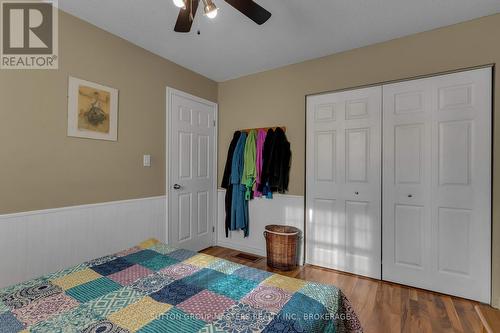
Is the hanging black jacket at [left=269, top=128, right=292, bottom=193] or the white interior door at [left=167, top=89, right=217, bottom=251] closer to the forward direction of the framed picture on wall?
the hanging black jacket

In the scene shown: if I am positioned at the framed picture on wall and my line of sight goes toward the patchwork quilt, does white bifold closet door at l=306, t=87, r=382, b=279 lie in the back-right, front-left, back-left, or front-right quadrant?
front-left

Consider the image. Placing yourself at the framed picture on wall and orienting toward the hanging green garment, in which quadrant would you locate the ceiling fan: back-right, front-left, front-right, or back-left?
front-right

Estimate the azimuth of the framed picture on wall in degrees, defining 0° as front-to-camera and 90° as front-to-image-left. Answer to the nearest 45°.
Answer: approximately 315°

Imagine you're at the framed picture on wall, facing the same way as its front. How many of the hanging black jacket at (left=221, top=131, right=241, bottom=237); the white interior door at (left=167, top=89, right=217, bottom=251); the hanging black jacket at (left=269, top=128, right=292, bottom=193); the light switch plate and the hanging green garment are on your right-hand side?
0

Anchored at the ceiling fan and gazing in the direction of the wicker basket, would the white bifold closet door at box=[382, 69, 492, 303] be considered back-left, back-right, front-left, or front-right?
front-right

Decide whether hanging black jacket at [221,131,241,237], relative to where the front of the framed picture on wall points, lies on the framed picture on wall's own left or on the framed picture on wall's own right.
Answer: on the framed picture on wall's own left

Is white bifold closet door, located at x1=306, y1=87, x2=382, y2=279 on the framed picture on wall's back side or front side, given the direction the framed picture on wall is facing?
on the front side

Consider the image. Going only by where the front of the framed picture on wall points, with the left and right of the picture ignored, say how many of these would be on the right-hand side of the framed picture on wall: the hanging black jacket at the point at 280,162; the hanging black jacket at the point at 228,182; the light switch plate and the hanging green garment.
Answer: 0

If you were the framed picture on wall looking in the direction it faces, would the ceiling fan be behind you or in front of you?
in front

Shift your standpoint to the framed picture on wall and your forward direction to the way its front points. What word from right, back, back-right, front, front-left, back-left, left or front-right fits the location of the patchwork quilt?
front-right

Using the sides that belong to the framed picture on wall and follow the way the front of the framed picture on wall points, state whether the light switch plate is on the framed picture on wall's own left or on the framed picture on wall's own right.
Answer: on the framed picture on wall's own left

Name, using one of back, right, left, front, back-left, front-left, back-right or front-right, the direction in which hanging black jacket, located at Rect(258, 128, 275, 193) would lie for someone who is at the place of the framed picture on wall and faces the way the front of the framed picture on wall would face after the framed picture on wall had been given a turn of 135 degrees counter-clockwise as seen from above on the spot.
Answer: right

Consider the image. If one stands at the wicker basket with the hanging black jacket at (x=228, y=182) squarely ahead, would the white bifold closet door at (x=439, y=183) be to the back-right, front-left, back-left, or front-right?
back-right

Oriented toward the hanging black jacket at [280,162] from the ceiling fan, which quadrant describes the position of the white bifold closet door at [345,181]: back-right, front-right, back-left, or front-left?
front-right

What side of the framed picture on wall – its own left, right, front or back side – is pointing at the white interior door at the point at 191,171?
left

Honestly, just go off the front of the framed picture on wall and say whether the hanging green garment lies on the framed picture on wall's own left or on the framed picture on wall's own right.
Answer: on the framed picture on wall's own left

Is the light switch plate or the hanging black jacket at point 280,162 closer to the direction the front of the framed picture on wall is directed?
the hanging black jacket

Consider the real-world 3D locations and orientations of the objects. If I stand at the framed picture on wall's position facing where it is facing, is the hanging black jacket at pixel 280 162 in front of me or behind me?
in front
